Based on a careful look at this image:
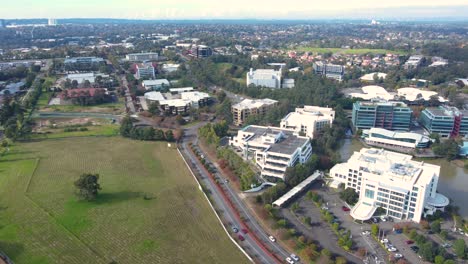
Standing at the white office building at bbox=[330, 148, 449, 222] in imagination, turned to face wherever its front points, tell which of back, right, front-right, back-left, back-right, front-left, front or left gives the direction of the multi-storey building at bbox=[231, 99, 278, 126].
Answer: right

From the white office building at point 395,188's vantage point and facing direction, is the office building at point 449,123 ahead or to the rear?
to the rear

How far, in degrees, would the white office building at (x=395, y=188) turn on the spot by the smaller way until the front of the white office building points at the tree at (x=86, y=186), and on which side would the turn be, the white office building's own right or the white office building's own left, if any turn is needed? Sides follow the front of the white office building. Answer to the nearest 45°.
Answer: approximately 45° to the white office building's own right

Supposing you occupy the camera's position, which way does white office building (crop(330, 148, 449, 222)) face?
facing the viewer and to the left of the viewer

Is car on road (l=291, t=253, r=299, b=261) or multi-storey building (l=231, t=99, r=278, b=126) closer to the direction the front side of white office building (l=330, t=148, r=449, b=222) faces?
the car on road

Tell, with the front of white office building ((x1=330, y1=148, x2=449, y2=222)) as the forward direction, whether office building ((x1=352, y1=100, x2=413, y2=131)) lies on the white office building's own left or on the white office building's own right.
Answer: on the white office building's own right

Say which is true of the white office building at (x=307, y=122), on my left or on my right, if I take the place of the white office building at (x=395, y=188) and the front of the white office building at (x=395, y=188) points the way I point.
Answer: on my right

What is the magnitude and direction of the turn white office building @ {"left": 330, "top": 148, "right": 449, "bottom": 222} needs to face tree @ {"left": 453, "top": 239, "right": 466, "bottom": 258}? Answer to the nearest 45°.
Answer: approximately 90° to its left

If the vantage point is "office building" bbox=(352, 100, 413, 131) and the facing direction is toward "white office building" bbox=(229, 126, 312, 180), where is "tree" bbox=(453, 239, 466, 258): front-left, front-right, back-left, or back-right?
front-left

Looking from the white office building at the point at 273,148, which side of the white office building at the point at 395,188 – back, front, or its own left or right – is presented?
right
